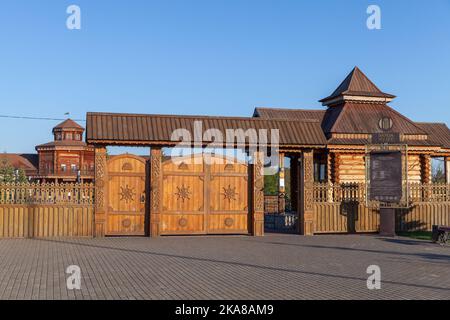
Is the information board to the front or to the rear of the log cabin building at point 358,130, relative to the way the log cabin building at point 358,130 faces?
to the front

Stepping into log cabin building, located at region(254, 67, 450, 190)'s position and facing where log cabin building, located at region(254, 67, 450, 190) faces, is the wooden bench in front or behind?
in front

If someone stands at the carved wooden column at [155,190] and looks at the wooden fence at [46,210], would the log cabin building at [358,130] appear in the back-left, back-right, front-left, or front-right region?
back-right

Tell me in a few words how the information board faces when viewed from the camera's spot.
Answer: facing the viewer

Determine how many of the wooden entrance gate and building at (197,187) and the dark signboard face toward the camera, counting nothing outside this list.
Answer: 2

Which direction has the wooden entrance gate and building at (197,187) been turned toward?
toward the camera
